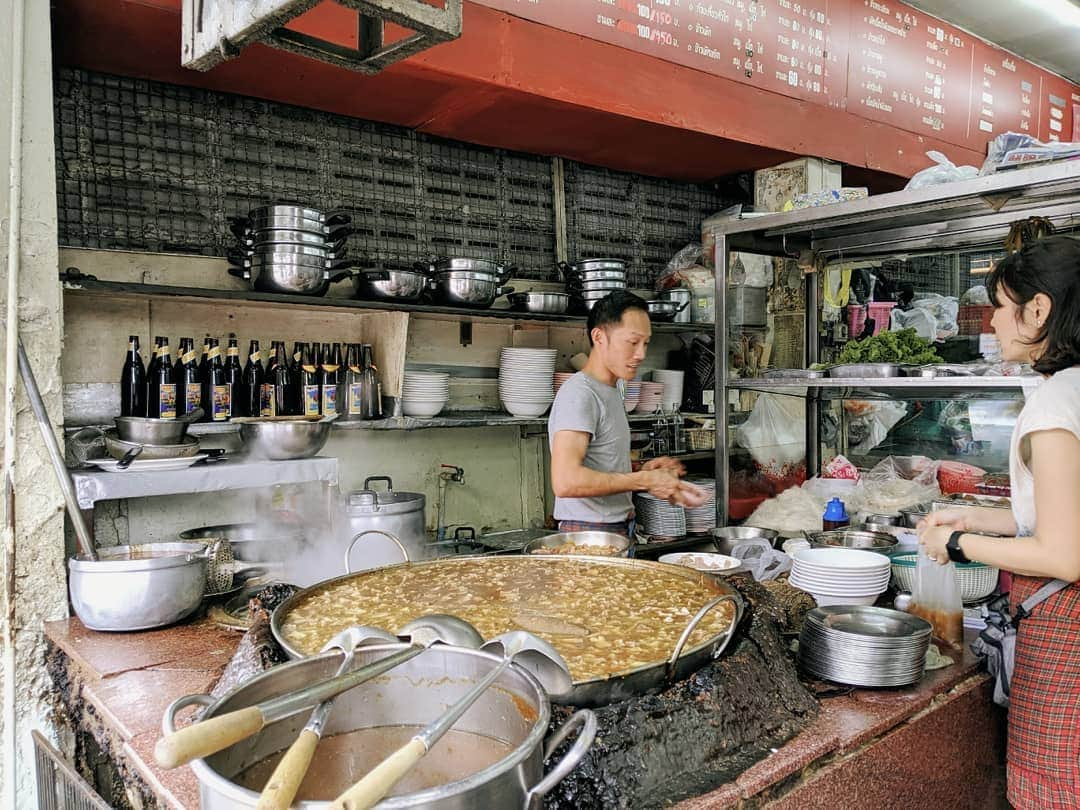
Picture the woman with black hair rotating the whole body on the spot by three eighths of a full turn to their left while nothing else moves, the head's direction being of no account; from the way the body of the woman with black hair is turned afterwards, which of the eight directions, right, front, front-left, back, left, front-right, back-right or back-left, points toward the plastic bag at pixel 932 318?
back-left

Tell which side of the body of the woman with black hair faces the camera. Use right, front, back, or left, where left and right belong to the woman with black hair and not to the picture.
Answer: left

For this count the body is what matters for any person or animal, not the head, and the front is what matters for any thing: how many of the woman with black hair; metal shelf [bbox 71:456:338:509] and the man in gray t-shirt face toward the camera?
1

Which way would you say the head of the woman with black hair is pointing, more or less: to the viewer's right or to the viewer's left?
to the viewer's left

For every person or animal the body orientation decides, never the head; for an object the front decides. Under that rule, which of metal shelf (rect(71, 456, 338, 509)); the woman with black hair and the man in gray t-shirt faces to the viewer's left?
the woman with black hair

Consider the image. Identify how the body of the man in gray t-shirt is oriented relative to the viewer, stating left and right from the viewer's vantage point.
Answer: facing to the right of the viewer

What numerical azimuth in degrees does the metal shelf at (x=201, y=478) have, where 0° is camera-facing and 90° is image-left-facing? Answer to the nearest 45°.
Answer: approximately 0°

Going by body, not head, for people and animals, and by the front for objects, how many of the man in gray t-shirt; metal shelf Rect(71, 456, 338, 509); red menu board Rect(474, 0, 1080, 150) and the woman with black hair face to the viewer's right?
1

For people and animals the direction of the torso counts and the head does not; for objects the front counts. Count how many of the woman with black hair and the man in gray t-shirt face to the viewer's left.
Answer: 1

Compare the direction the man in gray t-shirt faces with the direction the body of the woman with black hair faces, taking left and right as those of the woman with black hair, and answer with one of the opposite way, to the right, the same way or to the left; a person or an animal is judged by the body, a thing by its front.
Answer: the opposite way

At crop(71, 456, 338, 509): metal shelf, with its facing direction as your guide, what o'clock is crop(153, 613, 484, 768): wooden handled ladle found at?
The wooden handled ladle is roughly at 12 o'clock from the metal shelf.

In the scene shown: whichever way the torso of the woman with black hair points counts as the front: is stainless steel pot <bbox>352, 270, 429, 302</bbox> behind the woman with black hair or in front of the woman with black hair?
in front

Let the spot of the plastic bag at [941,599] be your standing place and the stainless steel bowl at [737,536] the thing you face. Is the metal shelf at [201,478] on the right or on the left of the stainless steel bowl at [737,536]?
left

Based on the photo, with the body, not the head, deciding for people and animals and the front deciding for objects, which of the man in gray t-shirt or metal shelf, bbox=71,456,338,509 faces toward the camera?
the metal shelf
